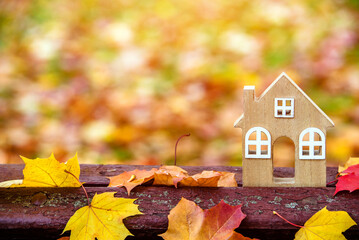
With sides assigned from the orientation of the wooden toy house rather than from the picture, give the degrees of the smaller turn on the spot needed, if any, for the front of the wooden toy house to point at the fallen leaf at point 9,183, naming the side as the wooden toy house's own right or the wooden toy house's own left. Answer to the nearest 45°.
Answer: approximately 90° to the wooden toy house's own right

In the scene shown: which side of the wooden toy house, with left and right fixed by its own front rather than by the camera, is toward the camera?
front
